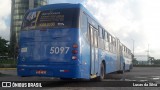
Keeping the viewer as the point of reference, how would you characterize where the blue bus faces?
facing away from the viewer and to the right of the viewer
